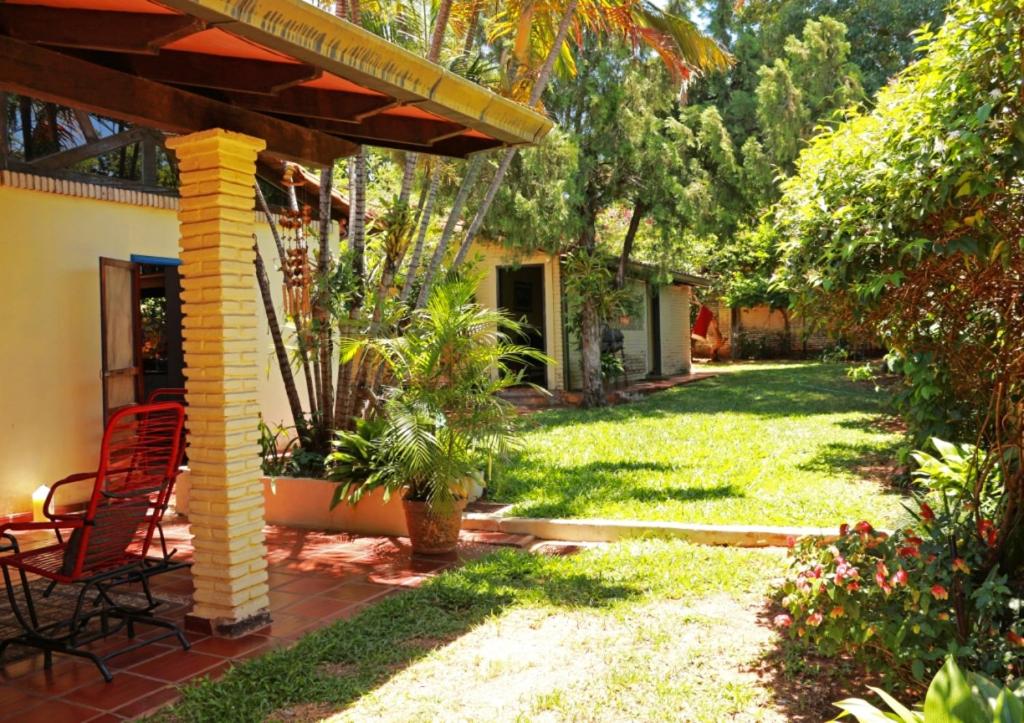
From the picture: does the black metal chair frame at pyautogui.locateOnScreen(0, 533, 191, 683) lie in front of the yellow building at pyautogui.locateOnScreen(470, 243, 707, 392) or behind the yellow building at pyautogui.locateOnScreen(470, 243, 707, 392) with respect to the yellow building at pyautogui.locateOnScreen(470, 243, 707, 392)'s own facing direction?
in front

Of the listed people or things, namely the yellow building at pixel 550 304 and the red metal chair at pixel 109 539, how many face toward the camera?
1

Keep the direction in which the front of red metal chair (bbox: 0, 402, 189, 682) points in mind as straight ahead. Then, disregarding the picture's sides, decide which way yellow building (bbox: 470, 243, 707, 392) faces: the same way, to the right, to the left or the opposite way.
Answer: to the left

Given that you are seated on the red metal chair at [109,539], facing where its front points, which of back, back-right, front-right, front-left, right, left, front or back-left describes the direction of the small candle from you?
front-right

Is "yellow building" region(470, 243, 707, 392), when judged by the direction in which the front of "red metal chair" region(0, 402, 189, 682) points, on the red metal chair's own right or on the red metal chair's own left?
on the red metal chair's own right

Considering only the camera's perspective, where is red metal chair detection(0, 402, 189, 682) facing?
facing away from the viewer and to the left of the viewer

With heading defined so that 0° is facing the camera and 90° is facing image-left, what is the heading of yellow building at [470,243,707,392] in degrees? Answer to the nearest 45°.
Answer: approximately 0°

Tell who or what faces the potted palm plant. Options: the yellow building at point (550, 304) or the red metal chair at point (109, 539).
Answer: the yellow building

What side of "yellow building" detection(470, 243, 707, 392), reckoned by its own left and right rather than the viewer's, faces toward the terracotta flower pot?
front

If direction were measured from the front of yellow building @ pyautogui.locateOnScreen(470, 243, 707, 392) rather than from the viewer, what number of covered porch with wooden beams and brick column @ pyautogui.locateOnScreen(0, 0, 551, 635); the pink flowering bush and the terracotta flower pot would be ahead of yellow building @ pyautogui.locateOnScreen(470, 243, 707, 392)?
3

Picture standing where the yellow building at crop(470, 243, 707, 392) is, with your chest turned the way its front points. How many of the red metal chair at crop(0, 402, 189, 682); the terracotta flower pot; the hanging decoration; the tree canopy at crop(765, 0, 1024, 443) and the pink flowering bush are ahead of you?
5
